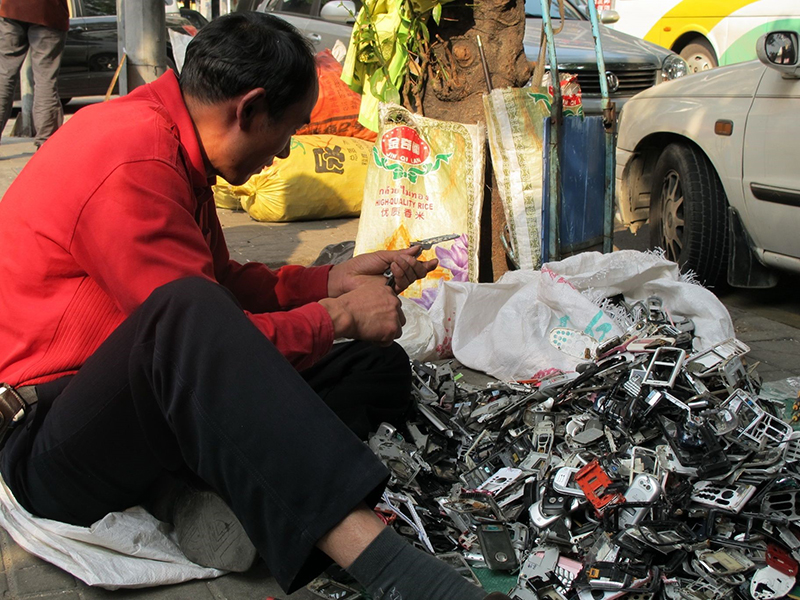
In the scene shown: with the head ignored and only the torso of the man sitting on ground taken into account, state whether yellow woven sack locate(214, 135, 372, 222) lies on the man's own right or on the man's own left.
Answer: on the man's own left

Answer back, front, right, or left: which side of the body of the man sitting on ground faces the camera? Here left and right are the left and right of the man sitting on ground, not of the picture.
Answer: right

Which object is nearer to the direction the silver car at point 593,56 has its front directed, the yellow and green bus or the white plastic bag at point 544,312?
the white plastic bag

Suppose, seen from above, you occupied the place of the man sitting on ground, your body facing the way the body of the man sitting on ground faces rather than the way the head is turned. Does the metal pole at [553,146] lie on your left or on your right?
on your left

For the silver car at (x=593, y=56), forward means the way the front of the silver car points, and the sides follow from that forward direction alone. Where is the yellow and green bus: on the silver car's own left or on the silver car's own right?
on the silver car's own left

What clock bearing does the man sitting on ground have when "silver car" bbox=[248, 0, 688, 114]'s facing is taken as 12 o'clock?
The man sitting on ground is roughly at 2 o'clock from the silver car.

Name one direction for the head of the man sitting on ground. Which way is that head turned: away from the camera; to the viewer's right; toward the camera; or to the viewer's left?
to the viewer's right

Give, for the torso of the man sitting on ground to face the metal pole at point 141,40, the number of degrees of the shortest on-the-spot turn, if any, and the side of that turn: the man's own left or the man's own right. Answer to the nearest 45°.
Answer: approximately 90° to the man's own left

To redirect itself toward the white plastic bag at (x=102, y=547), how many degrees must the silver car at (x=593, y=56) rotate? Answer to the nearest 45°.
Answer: approximately 45° to its right
